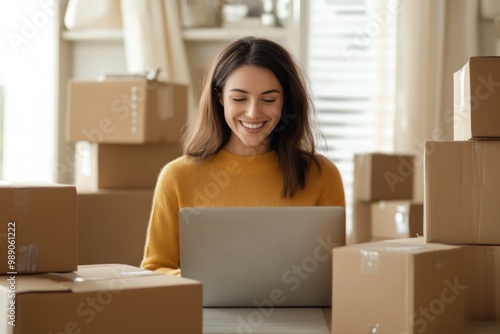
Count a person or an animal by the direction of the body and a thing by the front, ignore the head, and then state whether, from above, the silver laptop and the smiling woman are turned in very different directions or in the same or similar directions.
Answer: very different directions

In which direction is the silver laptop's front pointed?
away from the camera

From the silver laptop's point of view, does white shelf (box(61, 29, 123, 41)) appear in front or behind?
in front

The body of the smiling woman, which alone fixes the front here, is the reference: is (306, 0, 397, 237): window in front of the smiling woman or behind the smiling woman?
behind

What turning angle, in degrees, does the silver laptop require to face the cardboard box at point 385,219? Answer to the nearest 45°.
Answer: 0° — it already faces it

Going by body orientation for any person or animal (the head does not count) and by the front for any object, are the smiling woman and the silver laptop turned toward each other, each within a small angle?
yes

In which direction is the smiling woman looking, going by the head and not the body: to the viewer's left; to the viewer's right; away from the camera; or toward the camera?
toward the camera

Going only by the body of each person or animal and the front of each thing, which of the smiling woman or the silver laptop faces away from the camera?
the silver laptop

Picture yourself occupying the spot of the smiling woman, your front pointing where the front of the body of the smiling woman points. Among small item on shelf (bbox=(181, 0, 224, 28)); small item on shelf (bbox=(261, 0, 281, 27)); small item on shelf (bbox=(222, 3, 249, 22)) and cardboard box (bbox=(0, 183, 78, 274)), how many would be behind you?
3

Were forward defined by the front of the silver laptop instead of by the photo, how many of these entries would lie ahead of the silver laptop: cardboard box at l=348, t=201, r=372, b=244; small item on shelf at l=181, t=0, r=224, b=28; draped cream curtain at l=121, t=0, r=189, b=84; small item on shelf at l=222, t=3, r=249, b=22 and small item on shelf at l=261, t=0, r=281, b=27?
5

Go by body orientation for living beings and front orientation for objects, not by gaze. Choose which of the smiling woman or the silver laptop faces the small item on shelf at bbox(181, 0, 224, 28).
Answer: the silver laptop

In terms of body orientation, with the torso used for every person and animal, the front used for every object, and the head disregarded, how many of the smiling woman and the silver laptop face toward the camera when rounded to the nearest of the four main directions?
1

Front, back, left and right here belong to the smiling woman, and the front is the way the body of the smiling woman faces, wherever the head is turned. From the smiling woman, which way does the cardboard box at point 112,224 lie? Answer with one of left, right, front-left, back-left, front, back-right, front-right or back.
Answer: back-right

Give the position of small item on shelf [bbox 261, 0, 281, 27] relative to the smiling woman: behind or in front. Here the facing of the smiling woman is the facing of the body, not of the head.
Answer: behind

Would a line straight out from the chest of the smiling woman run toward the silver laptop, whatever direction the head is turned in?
yes

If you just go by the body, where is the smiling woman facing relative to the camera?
toward the camera

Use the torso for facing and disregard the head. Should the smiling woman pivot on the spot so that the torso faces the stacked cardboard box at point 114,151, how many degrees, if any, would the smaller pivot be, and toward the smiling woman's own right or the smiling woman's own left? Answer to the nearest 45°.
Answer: approximately 135° to the smiling woman's own right
